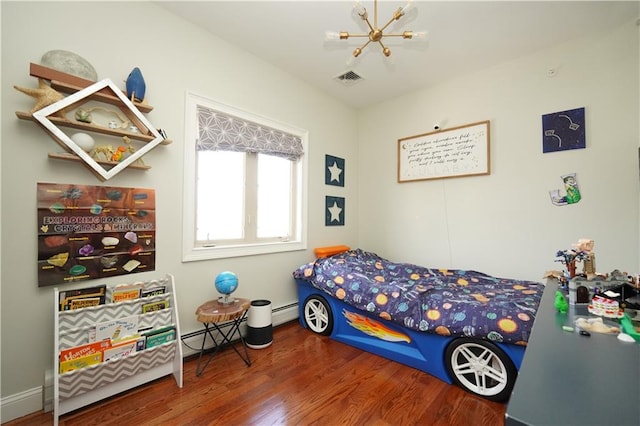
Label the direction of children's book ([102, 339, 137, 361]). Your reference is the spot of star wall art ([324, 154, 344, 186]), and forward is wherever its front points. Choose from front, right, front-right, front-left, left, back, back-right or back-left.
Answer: right

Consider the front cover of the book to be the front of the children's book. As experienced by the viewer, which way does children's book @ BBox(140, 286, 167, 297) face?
facing the viewer

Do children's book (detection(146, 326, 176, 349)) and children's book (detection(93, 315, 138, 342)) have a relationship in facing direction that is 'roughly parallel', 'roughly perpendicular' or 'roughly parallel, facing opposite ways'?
roughly parallel

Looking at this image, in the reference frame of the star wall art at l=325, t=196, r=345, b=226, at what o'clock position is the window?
The window is roughly at 3 o'clock from the star wall art.

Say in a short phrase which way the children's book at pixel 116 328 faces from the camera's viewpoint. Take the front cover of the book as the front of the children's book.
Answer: facing the viewer

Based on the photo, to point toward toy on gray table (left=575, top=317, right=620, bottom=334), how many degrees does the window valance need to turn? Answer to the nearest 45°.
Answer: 0° — it already faces it

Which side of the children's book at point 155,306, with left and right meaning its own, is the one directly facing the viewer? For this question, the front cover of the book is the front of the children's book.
front

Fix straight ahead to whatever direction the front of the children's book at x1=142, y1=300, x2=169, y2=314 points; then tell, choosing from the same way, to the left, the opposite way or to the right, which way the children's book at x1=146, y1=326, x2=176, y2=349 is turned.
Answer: the same way

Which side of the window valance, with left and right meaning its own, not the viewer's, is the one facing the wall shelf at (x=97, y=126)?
right

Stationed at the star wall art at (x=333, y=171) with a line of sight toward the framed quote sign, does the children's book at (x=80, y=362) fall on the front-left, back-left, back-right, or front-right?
back-right

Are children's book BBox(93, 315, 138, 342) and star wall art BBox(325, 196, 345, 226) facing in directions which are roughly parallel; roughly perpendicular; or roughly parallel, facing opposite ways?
roughly parallel

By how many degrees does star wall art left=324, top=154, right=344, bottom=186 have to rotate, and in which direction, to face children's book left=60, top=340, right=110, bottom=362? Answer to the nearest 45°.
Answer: approximately 90° to its right

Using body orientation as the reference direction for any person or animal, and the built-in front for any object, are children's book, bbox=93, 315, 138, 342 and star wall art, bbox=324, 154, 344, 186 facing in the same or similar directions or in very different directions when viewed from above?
same or similar directions

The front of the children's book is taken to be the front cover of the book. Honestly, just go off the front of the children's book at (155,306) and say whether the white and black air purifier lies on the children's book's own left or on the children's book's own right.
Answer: on the children's book's own left
